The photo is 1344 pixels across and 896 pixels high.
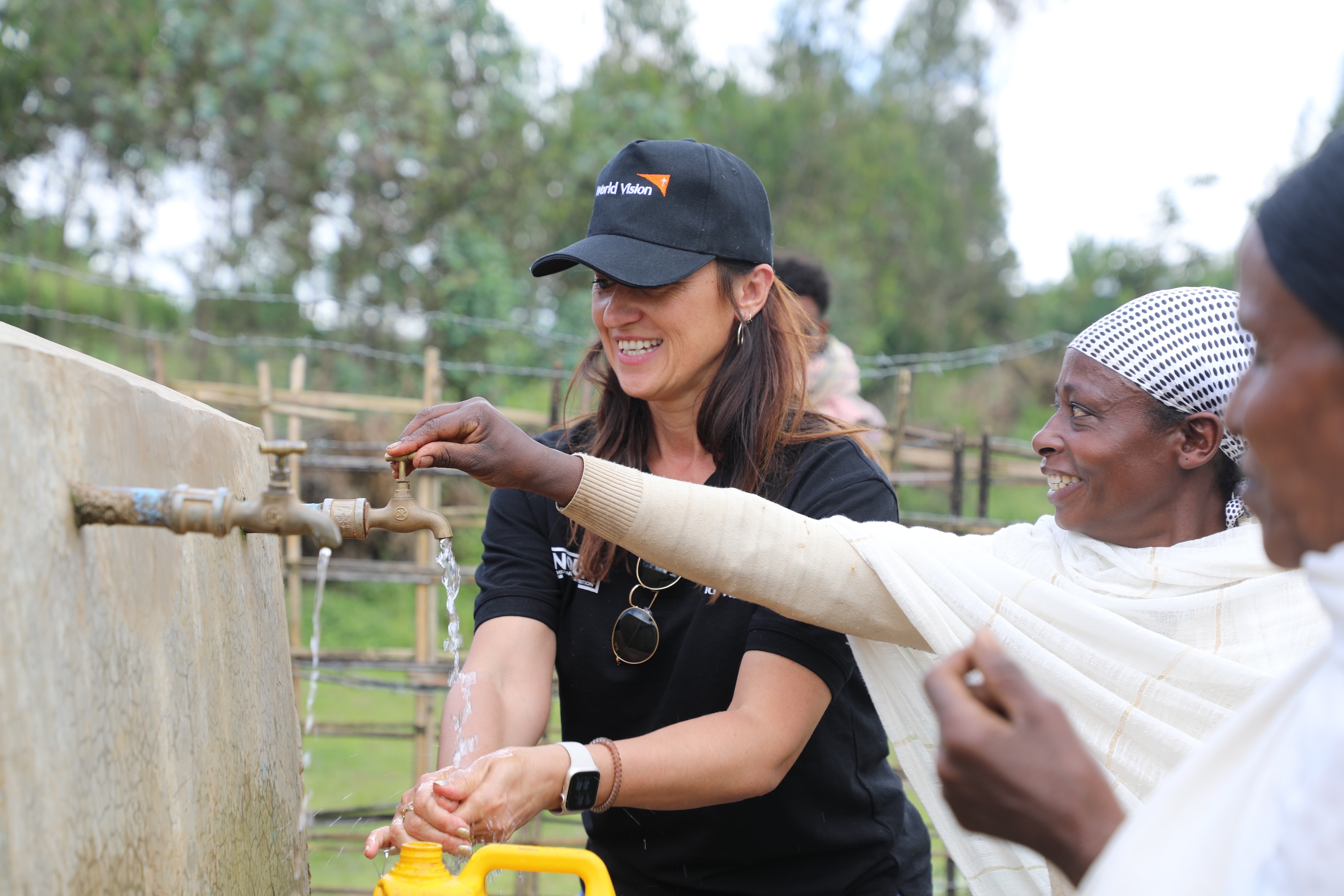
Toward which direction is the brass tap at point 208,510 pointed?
to the viewer's right

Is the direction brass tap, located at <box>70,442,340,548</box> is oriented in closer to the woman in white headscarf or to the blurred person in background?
the woman in white headscarf

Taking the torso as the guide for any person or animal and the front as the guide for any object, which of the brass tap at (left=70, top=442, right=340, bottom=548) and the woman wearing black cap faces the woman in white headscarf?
the brass tap

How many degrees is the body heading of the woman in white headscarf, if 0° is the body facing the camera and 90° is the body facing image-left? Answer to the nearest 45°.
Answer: approximately 45°

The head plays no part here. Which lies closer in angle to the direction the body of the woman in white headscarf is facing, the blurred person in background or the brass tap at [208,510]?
the brass tap

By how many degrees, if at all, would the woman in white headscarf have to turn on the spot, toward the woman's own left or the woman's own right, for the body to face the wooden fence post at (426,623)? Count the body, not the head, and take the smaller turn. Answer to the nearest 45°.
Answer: approximately 90° to the woman's own right

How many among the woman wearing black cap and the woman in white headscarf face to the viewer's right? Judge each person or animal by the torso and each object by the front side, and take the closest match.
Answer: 0

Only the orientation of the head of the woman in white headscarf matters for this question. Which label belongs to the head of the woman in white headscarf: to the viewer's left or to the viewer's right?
to the viewer's left

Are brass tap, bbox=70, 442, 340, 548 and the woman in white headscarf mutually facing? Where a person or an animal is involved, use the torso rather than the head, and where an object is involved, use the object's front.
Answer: yes

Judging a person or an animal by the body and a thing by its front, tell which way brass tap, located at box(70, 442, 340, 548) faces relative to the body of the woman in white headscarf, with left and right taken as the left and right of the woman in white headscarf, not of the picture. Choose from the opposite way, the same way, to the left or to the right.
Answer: the opposite way

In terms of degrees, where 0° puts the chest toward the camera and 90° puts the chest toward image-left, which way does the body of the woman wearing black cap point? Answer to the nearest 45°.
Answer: approximately 45°

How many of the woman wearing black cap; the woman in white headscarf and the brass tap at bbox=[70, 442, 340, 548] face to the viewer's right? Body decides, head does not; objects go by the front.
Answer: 1

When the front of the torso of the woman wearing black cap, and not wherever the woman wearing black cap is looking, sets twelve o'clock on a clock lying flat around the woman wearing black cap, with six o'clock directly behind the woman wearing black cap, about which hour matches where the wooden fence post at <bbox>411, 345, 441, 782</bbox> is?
The wooden fence post is roughly at 4 o'clock from the woman wearing black cap.

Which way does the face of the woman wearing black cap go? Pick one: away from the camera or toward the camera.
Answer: toward the camera
